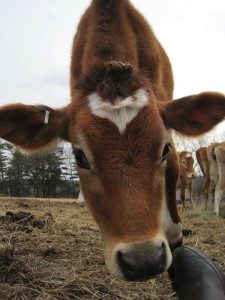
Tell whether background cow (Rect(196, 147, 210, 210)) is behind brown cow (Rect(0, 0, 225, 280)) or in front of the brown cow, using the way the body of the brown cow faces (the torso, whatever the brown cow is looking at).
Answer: behind

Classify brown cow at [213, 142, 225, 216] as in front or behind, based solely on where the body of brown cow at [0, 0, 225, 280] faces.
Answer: behind

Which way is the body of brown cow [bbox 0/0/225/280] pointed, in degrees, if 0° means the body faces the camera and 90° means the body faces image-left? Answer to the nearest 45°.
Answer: approximately 0°
